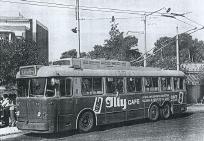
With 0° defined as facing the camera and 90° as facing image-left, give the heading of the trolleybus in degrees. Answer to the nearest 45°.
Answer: approximately 45°

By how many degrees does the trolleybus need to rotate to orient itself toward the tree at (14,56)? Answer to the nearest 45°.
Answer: approximately 90° to its right
